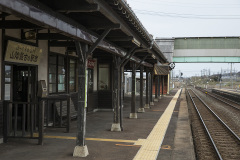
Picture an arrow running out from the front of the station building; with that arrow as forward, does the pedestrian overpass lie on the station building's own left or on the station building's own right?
on the station building's own left

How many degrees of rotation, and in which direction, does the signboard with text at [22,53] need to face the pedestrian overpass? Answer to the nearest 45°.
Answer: approximately 90° to its left

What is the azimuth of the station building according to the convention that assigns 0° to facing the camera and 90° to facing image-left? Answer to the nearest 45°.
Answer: approximately 315°

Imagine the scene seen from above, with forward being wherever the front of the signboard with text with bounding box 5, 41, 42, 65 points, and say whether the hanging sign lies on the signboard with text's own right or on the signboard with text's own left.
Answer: on the signboard with text's own left
